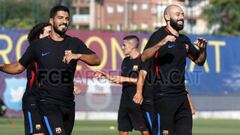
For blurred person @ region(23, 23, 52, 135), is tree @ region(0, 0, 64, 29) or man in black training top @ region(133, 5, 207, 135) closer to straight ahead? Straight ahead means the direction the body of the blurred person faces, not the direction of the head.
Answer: the man in black training top

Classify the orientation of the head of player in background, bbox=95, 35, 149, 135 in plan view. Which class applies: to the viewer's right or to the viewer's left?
to the viewer's left

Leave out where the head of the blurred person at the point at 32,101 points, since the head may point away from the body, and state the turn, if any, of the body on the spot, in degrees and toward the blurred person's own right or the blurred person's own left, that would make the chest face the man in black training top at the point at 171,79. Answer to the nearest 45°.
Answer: approximately 45° to the blurred person's own left

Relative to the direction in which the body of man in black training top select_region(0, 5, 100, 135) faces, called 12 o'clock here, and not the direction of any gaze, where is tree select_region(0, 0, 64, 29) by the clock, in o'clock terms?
The tree is roughly at 6 o'clock from the man in black training top.

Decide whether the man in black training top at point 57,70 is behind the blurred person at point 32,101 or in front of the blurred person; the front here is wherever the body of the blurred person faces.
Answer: in front
